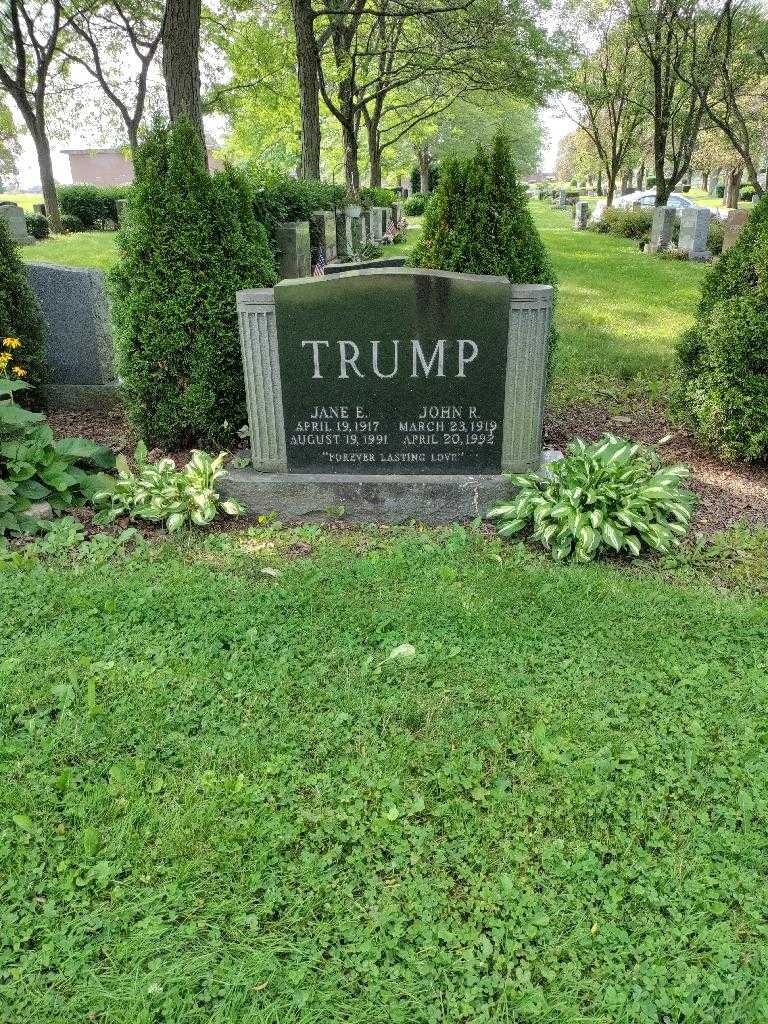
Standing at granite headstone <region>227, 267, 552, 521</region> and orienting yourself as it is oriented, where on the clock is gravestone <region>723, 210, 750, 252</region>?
The gravestone is roughly at 7 o'clock from the granite headstone.

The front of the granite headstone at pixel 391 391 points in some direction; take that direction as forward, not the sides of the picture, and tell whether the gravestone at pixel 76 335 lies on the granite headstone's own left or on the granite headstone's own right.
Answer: on the granite headstone's own right

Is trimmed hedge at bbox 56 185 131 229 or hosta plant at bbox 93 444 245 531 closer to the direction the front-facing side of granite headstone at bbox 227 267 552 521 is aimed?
the hosta plant

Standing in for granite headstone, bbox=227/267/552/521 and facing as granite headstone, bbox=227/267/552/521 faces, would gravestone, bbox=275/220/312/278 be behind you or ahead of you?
behind

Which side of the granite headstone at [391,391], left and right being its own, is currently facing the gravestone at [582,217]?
back

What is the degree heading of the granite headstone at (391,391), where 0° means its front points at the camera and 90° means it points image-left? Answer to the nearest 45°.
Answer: approximately 0°

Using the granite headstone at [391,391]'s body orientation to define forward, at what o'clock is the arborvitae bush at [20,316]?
The arborvitae bush is roughly at 4 o'clock from the granite headstone.

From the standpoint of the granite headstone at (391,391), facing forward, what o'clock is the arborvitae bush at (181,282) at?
The arborvitae bush is roughly at 4 o'clock from the granite headstone.

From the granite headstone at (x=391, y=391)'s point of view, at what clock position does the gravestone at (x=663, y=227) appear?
The gravestone is roughly at 7 o'clock from the granite headstone.

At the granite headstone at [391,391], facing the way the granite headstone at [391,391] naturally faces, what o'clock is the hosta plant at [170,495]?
The hosta plant is roughly at 3 o'clock from the granite headstone.
